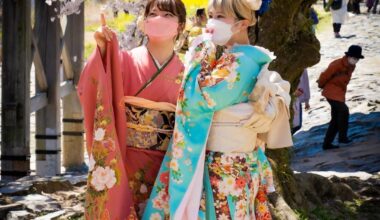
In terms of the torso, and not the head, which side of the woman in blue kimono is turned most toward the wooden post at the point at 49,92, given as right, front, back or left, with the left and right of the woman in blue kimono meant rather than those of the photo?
right
